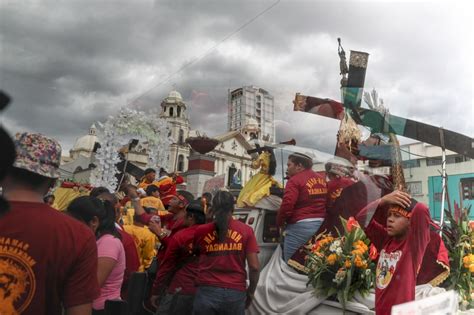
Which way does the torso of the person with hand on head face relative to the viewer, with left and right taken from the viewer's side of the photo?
facing the viewer and to the left of the viewer

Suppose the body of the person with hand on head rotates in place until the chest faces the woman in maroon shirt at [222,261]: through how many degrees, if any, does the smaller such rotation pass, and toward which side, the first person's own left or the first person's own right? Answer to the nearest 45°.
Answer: approximately 45° to the first person's own right

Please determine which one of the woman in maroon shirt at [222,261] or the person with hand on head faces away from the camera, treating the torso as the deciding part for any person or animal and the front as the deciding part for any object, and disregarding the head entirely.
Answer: the woman in maroon shirt

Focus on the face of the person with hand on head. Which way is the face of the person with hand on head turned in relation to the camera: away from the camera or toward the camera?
toward the camera

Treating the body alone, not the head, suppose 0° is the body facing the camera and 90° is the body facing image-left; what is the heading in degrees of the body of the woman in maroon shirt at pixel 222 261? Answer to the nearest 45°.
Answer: approximately 180°

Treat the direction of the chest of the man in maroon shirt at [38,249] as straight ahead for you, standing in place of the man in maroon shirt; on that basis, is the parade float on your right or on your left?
on your right

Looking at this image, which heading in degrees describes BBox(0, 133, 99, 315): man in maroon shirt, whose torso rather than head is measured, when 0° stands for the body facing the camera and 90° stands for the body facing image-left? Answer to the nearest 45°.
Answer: approximately 180°

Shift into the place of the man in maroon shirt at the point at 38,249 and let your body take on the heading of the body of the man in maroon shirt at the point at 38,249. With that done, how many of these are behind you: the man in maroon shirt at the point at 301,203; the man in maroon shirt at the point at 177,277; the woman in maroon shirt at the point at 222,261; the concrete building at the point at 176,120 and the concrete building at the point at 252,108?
0

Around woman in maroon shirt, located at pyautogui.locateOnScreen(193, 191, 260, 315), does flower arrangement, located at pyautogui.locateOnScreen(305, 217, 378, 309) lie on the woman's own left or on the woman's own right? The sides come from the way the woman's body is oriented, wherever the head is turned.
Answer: on the woman's own right

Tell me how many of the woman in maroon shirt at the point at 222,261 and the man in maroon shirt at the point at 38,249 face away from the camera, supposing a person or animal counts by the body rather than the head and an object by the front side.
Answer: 2

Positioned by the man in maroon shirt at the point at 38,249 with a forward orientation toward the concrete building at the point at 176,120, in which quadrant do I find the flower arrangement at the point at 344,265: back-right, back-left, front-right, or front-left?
front-right

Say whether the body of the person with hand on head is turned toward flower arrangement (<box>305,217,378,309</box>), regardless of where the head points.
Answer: no

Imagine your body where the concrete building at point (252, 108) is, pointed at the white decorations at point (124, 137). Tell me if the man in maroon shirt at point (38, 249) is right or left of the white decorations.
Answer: left
